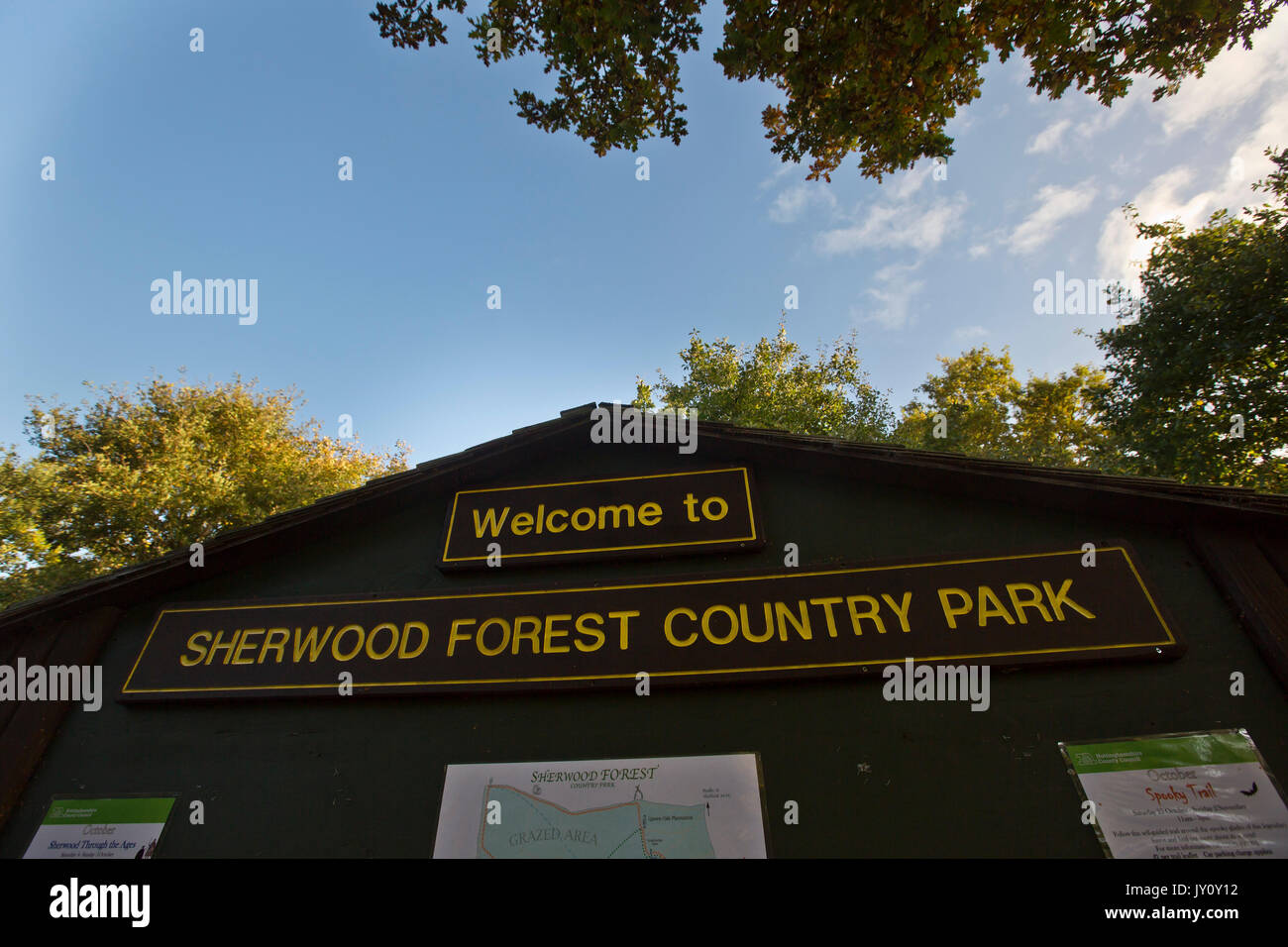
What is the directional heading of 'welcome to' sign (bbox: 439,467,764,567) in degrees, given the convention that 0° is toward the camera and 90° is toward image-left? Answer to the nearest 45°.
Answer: approximately 0°

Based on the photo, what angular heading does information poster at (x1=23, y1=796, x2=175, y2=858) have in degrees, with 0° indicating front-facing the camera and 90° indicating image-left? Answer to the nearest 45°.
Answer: approximately 0°

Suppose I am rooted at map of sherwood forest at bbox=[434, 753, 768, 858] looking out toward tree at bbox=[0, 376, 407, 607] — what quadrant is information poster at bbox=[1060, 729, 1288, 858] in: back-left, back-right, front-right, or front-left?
back-right

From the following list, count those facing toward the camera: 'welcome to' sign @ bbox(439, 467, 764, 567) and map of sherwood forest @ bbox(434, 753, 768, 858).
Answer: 2
